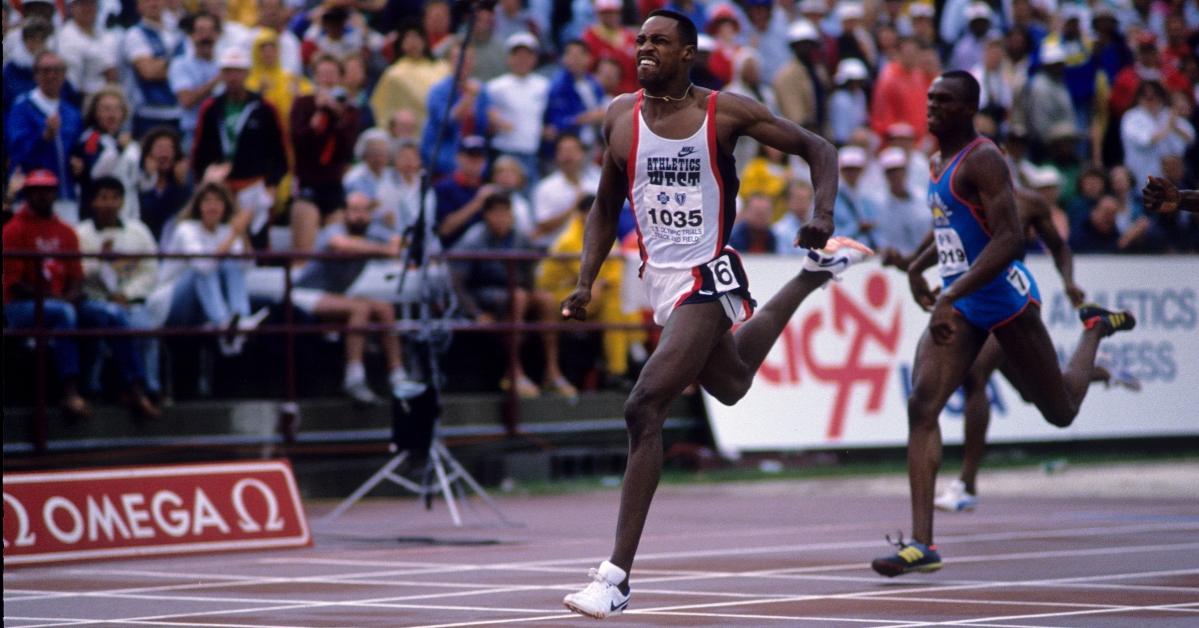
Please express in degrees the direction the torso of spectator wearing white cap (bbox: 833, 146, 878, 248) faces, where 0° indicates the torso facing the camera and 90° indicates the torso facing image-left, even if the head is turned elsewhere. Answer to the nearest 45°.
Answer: approximately 0°

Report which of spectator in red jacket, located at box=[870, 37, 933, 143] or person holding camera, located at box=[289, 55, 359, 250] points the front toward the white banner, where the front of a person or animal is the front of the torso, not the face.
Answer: the spectator in red jacket

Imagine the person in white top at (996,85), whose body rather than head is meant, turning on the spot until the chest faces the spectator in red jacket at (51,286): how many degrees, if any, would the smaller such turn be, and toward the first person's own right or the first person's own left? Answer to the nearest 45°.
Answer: approximately 45° to the first person's own right

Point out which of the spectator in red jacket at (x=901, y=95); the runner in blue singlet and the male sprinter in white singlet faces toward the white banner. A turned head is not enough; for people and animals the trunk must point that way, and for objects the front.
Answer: the spectator in red jacket

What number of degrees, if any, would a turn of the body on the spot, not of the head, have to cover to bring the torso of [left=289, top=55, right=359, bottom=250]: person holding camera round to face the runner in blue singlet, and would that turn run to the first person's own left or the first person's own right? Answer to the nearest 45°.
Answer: approximately 45° to the first person's own left

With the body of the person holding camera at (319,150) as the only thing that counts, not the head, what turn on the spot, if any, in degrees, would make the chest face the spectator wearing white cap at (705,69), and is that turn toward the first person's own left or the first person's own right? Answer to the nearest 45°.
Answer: approximately 135° to the first person's own left
